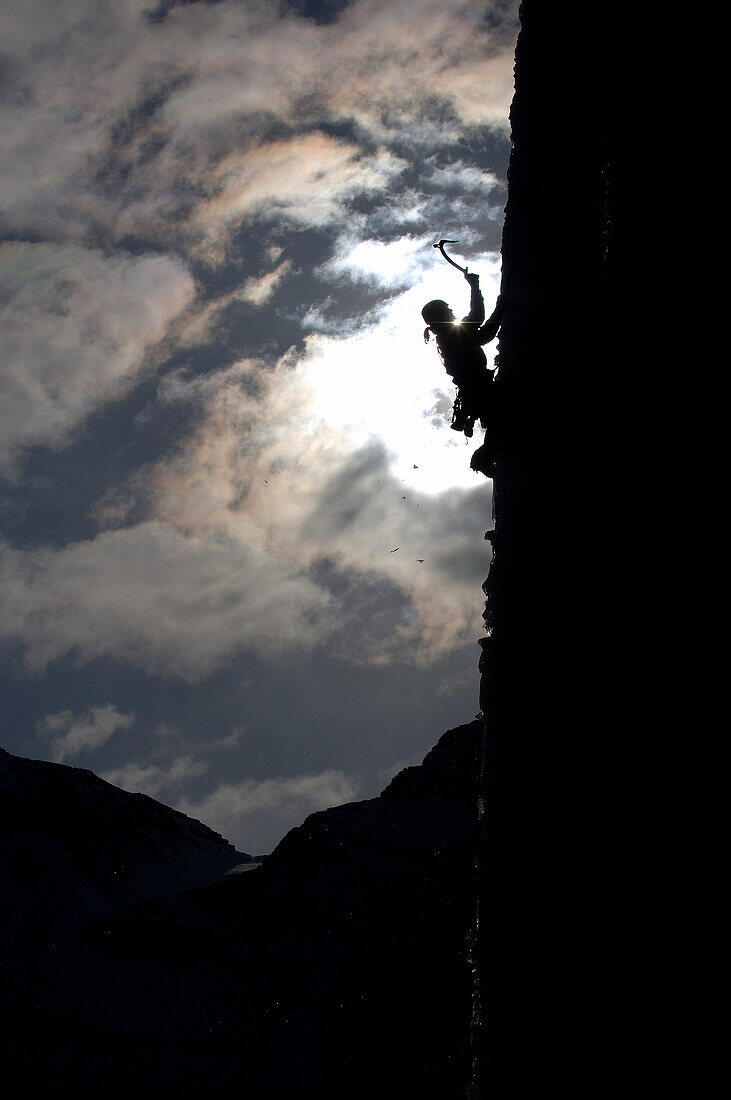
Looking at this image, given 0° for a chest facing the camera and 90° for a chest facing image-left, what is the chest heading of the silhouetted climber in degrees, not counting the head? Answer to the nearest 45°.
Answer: approximately 270°
